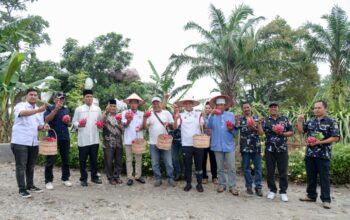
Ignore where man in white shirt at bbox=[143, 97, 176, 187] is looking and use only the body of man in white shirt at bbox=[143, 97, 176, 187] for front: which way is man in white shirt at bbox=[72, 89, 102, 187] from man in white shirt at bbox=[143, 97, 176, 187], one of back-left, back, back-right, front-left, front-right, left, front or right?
right

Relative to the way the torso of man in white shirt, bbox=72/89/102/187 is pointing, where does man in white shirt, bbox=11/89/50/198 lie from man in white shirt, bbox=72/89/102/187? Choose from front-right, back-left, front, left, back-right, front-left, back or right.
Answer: front-right

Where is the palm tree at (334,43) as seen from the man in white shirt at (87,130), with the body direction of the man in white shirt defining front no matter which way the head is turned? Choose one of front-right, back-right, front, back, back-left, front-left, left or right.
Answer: back-left

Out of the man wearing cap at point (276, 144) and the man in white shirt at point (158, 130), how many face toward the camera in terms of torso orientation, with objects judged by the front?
2

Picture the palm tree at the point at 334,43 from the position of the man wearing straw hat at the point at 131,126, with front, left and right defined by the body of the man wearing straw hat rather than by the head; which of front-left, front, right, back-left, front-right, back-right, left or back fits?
back-left

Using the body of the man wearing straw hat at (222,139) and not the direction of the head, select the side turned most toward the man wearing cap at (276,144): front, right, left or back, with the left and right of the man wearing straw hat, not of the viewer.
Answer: left

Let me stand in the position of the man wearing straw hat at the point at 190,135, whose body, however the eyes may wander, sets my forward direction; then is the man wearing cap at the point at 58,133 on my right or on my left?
on my right

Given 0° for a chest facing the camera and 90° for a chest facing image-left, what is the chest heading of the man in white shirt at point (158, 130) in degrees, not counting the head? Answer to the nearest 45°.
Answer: approximately 0°

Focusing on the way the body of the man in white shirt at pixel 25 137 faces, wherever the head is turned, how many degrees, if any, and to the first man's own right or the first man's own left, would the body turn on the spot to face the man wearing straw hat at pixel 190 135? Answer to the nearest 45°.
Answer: approximately 45° to the first man's own left

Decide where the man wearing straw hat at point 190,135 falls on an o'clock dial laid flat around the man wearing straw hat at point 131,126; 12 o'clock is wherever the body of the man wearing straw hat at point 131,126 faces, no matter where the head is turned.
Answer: the man wearing straw hat at point 190,135 is roughly at 10 o'clock from the man wearing straw hat at point 131,126.

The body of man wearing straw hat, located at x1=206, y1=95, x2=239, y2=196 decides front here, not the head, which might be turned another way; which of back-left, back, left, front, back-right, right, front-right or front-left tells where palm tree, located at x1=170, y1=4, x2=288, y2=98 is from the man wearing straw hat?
back

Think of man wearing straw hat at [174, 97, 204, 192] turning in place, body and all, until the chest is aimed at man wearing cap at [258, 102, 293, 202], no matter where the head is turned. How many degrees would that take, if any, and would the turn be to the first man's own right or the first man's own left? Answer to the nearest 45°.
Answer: approximately 90° to the first man's own left

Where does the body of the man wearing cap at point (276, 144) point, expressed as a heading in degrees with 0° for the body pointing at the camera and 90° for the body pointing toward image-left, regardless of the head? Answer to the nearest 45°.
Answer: approximately 0°
